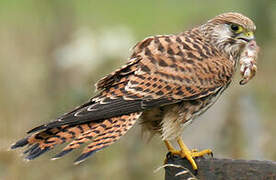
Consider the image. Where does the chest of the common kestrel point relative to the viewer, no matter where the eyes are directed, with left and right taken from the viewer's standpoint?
facing to the right of the viewer
